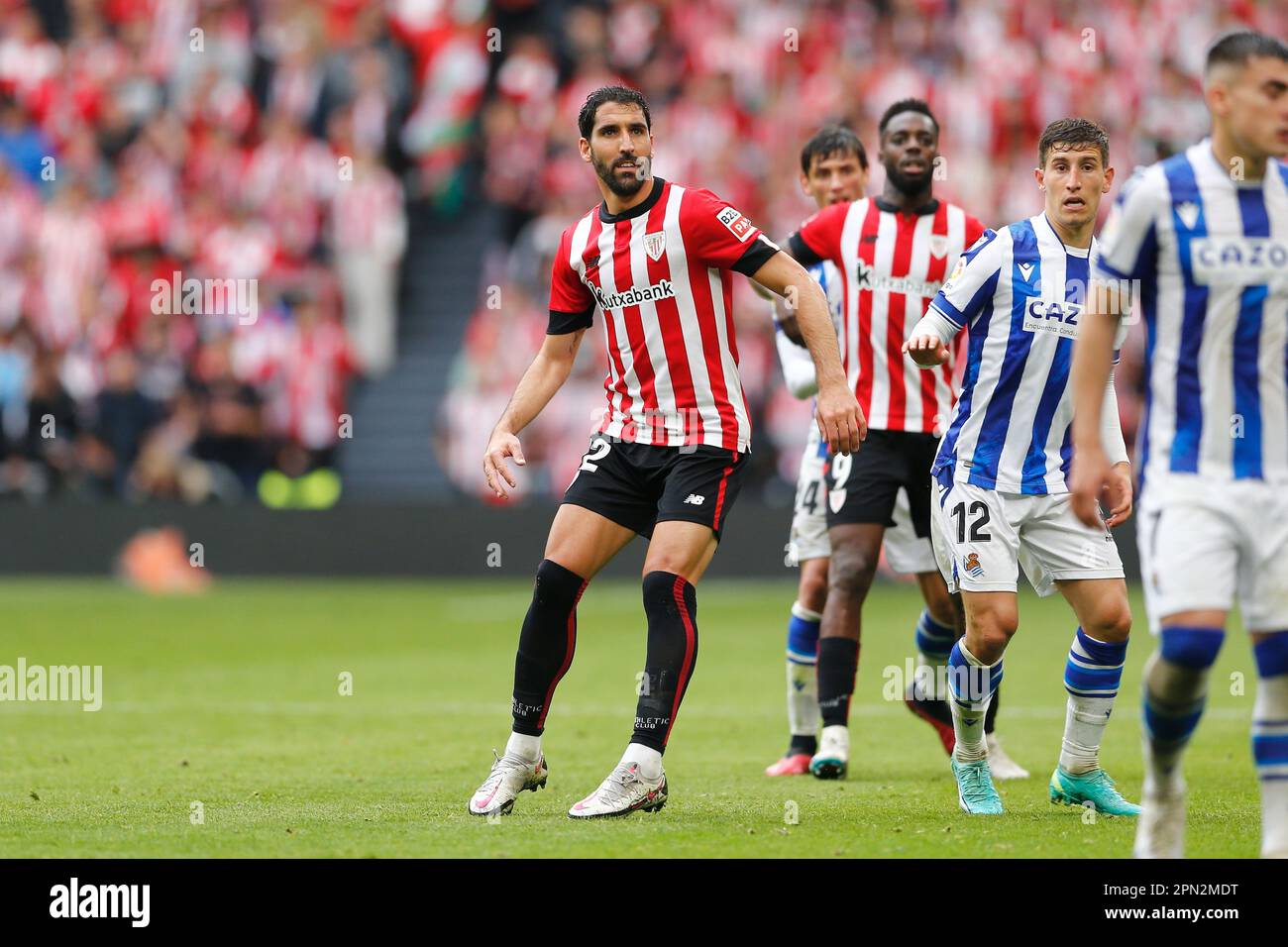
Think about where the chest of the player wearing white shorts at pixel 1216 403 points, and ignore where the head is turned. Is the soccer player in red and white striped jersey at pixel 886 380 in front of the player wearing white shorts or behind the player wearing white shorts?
behind

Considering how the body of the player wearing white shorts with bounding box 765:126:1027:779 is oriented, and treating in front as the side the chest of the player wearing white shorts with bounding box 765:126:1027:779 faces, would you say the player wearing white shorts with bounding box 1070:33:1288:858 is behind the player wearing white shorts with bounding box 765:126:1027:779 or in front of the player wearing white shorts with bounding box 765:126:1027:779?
in front

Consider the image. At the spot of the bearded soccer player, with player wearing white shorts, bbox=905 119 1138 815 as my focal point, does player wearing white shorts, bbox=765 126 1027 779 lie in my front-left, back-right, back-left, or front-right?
front-left

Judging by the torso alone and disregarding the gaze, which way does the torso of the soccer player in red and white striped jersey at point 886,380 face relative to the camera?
toward the camera

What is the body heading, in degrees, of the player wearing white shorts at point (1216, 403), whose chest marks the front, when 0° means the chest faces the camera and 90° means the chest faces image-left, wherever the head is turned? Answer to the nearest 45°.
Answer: approximately 0°

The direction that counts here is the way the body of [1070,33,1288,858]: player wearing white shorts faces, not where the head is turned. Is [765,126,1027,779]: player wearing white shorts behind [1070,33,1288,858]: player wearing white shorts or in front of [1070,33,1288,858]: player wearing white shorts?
behind

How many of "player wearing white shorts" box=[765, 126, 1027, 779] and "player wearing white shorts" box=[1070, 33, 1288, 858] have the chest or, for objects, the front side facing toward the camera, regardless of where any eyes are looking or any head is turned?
2

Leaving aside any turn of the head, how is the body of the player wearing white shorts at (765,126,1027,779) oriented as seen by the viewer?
toward the camera
